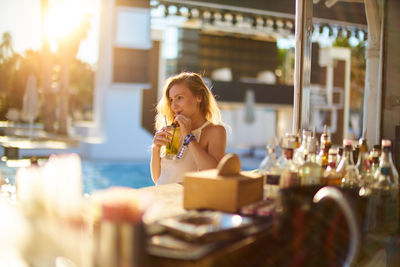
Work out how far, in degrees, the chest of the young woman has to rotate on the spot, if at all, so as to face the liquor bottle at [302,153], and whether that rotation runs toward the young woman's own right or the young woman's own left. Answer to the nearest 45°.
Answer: approximately 90° to the young woman's own left

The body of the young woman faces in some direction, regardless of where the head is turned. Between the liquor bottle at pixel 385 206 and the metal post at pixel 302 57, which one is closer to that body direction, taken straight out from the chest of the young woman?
the liquor bottle

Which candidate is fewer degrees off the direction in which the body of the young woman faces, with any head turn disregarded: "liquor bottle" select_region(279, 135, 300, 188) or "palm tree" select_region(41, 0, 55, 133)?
the liquor bottle

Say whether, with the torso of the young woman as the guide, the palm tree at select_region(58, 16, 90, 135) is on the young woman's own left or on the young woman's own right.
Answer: on the young woman's own right

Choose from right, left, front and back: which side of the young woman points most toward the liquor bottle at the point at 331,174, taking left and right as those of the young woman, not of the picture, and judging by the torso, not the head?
left

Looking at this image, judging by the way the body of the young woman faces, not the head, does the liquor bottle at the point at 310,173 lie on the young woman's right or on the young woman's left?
on the young woman's left

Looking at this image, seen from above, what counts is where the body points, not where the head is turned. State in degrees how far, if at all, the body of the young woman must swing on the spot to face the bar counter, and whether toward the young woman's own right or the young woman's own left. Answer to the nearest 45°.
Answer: approximately 45° to the young woman's own left

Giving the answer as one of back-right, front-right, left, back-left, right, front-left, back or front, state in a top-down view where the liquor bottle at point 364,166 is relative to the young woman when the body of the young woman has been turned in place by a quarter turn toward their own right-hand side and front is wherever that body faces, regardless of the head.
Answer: back

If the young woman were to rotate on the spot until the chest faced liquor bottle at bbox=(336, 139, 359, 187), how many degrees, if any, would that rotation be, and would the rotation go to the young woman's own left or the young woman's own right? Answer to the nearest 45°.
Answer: approximately 90° to the young woman's own left

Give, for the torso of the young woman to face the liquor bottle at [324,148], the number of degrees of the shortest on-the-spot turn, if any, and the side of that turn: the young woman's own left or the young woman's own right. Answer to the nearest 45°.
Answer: approximately 90° to the young woman's own left

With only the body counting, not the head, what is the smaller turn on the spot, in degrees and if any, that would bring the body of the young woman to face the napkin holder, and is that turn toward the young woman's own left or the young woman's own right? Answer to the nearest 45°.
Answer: approximately 45° to the young woman's own left

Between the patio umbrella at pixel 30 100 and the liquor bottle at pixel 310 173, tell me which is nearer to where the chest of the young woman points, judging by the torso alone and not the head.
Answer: the liquor bottle

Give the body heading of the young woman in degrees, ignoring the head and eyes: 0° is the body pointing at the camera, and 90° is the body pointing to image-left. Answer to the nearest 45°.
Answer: approximately 45°
